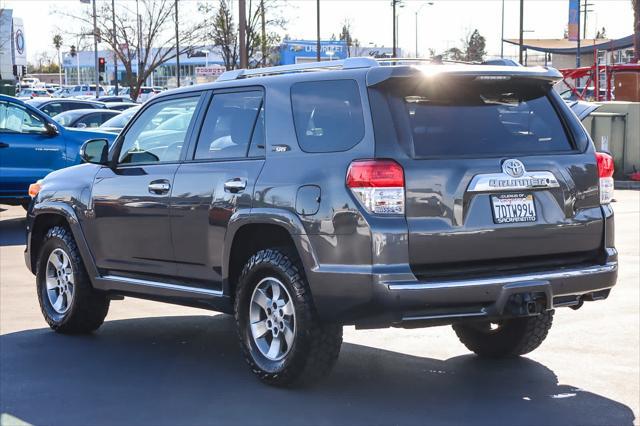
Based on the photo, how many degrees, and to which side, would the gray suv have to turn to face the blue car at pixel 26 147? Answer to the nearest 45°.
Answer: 0° — it already faces it

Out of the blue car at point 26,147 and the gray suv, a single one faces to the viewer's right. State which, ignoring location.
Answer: the blue car

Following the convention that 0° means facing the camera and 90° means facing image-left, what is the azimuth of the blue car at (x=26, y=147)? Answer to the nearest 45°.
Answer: approximately 270°

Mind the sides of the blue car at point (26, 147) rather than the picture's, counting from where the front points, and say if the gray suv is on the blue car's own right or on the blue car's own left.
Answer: on the blue car's own right

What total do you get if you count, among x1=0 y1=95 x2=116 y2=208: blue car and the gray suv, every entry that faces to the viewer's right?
1

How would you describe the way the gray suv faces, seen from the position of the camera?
facing away from the viewer and to the left of the viewer
